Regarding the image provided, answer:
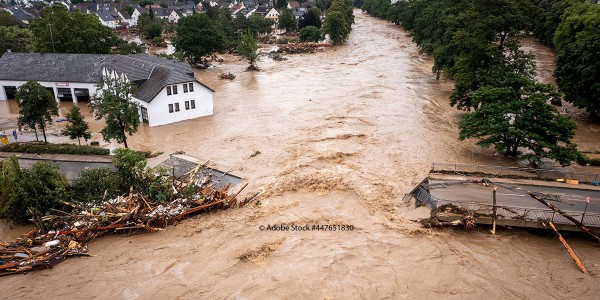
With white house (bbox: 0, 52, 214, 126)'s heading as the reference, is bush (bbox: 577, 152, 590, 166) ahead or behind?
ahead

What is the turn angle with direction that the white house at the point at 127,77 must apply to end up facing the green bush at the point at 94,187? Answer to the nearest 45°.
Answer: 0° — it already faces it

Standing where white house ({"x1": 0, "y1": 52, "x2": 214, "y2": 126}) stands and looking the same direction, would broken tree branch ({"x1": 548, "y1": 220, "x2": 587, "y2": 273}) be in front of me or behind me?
in front

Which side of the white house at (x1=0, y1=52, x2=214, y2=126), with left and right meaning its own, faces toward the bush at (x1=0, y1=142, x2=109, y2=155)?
front

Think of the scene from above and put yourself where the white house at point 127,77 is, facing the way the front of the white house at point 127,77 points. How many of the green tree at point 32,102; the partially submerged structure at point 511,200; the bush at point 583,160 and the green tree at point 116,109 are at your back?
0

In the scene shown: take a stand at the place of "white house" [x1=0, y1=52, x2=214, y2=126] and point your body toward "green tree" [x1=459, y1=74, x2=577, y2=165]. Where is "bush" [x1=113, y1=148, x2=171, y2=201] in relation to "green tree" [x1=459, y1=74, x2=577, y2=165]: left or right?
right

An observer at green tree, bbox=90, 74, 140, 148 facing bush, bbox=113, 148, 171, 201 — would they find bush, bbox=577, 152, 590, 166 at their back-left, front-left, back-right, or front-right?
front-left

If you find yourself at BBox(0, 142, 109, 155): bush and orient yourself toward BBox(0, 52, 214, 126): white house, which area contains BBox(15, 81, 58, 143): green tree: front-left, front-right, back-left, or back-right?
front-left

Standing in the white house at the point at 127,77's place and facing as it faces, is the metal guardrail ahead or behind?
ahead

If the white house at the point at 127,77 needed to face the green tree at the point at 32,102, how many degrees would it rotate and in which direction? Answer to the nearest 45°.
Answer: approximately 45° to its right

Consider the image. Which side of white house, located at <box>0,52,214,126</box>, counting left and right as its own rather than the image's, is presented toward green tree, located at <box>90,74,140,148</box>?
front

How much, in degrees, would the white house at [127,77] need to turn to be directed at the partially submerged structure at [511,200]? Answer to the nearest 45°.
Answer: approximately 45° to its left

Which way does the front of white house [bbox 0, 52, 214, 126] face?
toward the camera

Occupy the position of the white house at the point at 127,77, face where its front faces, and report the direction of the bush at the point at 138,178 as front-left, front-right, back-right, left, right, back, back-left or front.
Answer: front

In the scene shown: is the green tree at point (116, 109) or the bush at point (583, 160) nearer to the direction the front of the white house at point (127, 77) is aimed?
the green tree

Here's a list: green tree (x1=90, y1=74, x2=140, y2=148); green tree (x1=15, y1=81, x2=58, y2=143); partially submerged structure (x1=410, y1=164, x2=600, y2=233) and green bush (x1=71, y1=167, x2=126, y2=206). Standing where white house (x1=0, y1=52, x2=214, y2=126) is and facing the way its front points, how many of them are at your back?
0
